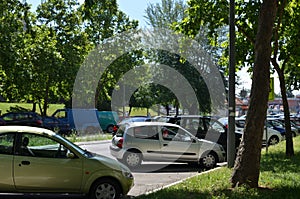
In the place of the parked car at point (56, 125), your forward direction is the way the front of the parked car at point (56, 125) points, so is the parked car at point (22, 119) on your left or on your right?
on your right

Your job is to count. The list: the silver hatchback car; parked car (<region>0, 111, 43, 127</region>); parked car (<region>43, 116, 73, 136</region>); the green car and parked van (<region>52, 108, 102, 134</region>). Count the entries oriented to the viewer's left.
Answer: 3

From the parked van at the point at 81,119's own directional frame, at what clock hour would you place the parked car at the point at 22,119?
the parked car at the point at 22,119 is roughly at 11 o'clock from the parked van at the point at 81,119.

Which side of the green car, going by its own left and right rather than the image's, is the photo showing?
right

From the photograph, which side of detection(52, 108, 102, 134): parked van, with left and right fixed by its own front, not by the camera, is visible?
left

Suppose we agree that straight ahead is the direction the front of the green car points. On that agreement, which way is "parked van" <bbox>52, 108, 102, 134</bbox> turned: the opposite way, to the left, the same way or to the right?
the opposite way

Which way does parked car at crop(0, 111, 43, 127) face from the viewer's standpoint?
to the viewer's left

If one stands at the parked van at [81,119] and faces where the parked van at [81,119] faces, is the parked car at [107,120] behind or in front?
behind

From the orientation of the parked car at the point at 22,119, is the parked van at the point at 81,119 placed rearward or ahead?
rearward

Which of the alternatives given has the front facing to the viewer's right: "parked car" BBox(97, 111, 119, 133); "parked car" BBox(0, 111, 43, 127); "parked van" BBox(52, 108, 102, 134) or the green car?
the green car
